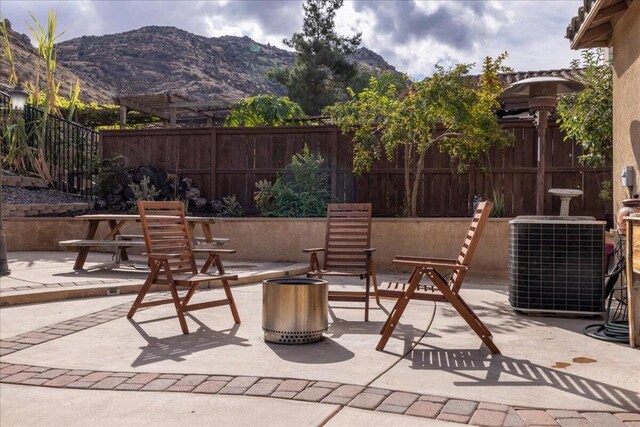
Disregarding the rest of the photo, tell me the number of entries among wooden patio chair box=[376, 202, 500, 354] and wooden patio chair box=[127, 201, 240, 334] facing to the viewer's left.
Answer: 1

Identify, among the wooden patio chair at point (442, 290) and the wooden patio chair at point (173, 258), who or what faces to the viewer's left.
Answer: the wooden patio chair at point (442, 290)

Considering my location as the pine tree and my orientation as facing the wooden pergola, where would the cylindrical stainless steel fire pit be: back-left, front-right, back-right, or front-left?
front-left

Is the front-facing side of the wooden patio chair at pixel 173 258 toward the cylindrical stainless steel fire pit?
yes

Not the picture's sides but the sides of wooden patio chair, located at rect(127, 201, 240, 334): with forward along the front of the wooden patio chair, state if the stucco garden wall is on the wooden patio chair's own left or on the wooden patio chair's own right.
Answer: on the wooden patio chair's own left

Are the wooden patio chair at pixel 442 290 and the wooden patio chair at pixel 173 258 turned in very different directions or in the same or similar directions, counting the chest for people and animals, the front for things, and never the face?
very different directions

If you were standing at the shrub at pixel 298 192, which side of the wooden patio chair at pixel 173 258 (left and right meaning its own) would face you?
left

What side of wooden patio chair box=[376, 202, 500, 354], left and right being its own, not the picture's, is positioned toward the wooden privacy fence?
right

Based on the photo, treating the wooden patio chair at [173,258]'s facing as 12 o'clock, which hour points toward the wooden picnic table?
The wooden picnic table is roughly at 7 o'clock from the wooden patio chair.

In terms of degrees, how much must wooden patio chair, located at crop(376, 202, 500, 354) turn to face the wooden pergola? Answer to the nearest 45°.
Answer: approximately 45° to its right

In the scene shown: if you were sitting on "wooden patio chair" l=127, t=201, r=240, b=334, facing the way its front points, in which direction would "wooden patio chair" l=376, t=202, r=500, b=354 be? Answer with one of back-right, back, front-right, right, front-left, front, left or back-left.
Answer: front

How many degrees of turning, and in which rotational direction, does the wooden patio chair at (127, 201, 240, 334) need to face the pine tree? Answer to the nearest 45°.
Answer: approximately 135° to its left

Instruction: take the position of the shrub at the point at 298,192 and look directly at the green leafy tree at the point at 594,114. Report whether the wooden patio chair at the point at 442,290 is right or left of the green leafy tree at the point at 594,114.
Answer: right

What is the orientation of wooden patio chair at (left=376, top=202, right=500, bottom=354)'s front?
to the viewer's left

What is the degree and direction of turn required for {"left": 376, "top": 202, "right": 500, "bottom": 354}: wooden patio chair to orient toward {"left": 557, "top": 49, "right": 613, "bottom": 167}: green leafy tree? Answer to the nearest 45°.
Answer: approximately 135° to its right
